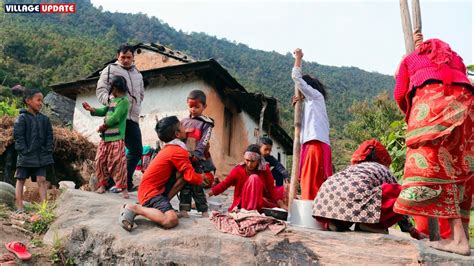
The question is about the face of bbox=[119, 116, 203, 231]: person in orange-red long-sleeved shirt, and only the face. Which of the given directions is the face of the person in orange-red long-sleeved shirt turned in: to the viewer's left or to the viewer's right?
to the viewer's right

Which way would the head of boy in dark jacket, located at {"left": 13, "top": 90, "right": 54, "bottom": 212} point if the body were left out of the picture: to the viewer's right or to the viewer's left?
to the viewer's right

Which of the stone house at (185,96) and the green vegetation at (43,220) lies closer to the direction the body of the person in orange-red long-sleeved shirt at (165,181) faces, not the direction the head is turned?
the stone house

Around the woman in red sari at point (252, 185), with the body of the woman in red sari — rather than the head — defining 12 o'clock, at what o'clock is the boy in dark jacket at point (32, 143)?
The boy in dark jacket is roughly at 3 o'clock from the woman in red sari.

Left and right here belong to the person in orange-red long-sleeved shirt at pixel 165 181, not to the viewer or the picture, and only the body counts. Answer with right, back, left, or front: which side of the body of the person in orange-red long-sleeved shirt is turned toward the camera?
right

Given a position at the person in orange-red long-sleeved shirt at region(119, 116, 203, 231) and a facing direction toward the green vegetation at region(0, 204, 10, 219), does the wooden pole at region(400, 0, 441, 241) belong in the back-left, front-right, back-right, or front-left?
back-right

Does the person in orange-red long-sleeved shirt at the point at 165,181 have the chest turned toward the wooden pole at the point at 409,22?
yes

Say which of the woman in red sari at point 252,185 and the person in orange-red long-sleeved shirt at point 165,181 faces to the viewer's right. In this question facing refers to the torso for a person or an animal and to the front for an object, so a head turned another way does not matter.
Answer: the person in orange-red long-sleeved shirt

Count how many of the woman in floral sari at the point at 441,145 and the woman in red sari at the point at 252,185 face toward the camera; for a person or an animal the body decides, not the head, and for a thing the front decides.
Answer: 1

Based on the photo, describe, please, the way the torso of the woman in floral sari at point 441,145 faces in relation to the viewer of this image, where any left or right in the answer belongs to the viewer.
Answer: facing away from the viewer and to the left of the viewer

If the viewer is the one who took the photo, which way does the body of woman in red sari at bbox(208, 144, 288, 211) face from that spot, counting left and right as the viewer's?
facing the viewer

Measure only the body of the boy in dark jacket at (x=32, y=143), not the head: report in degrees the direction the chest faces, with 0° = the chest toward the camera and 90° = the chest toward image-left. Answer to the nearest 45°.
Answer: approximately 315°

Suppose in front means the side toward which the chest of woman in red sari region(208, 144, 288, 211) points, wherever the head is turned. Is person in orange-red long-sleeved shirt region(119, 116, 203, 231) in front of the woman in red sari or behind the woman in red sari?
in front
